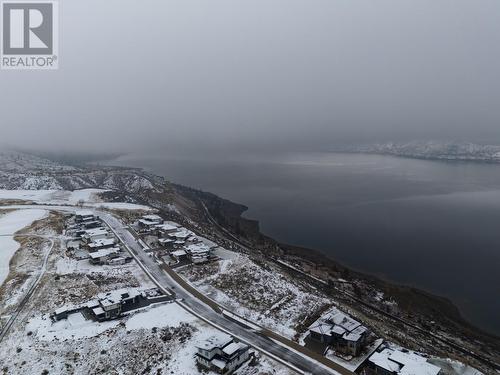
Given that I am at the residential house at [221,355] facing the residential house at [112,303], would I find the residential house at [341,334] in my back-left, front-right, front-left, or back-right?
back-right

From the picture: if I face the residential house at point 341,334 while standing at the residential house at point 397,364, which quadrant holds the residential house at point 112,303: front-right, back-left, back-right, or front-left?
front-left

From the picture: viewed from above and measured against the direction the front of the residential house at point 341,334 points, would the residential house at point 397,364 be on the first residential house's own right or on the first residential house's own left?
on the first residential house's own left

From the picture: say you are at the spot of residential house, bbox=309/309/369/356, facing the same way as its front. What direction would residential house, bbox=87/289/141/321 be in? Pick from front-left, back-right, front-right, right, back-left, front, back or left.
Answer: front-right

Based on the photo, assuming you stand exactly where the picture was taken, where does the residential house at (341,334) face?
facing the viewer and to the left of the viewer

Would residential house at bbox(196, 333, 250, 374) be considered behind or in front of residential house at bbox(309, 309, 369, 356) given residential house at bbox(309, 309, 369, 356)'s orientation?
in front

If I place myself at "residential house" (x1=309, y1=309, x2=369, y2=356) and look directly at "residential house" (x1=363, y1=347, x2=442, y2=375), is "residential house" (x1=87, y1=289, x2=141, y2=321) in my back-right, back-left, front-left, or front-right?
back-right

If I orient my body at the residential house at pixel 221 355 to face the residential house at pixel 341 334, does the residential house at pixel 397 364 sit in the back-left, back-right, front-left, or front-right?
front-right
